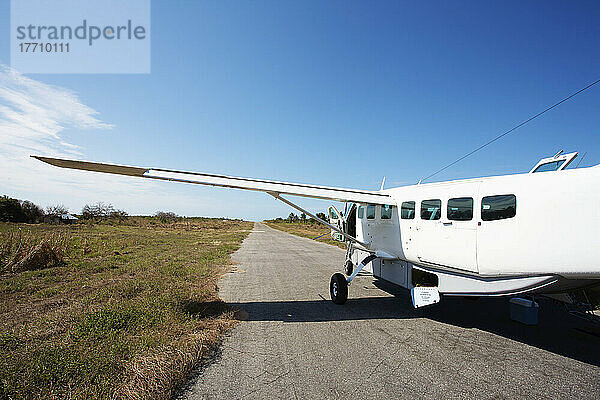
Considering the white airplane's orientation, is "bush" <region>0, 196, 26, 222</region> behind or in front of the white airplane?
in front

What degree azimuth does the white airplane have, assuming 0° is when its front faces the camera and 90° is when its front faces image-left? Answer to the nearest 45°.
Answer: approximately 135°
